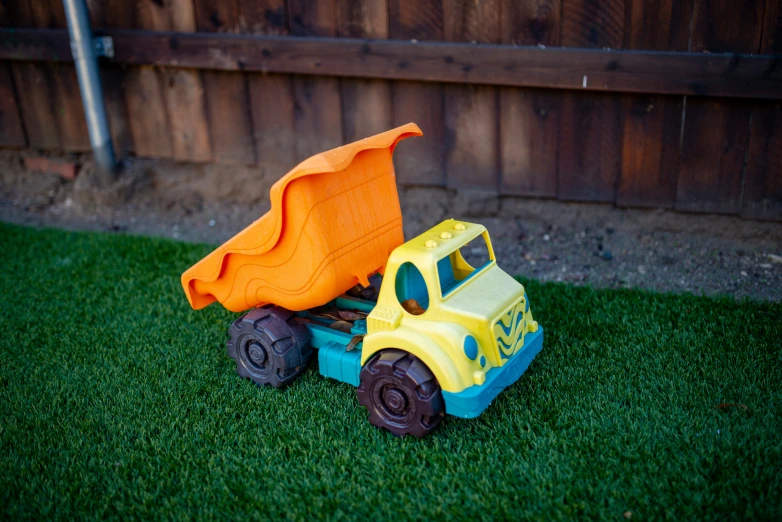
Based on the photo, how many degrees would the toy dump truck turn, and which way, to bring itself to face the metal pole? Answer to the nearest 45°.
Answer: approximately 180°

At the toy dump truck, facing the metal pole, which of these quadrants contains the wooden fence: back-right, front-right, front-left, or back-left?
front-right

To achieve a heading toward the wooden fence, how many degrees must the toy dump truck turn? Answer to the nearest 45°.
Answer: approximately 135° to its left

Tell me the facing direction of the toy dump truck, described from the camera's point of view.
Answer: facing the viewer and to the right of the viewer
